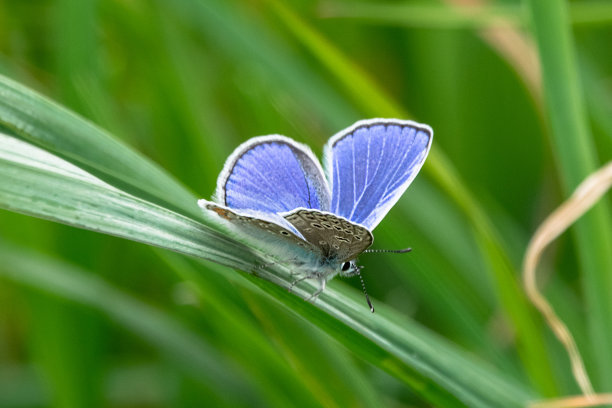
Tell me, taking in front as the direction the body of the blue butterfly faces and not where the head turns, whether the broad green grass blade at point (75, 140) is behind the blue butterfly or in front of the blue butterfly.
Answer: behind

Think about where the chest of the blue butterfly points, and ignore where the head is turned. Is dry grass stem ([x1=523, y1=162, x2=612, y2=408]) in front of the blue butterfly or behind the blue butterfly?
in front

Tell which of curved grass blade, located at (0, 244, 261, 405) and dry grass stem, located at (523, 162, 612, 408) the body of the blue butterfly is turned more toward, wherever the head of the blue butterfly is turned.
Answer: the dry grass stem

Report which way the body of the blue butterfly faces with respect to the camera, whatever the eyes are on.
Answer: to the viewer's right

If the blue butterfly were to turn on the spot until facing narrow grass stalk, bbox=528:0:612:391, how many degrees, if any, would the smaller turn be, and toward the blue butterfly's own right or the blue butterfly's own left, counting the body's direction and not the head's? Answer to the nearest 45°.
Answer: approximately 45° to the blue butterfly's own left
